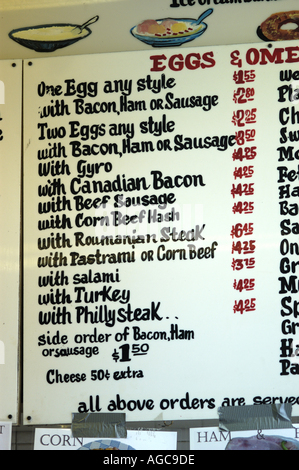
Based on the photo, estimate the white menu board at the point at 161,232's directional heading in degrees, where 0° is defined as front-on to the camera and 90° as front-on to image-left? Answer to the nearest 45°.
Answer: approximately 0°
